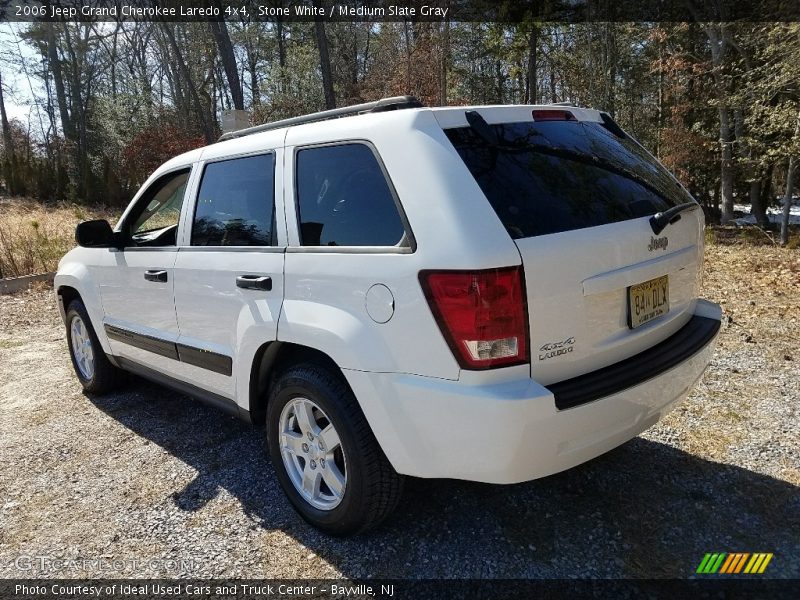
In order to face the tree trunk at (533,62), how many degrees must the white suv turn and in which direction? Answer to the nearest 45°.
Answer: approximately 45° to its right

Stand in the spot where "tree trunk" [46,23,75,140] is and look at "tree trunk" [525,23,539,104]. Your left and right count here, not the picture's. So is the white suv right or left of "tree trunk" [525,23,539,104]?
right

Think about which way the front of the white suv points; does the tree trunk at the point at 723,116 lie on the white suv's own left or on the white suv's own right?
on the white suv's own right

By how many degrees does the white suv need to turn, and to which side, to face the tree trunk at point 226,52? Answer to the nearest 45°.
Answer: approximately 45° to its right

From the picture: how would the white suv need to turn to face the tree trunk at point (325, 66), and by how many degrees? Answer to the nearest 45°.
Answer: approximately 45° to its right

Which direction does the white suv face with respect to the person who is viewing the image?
facing away from the viewer and to the left of the viewer

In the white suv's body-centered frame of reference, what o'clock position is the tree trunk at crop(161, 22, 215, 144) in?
The tree trunk is roughly at 1 o'clock from the white suv.
